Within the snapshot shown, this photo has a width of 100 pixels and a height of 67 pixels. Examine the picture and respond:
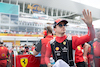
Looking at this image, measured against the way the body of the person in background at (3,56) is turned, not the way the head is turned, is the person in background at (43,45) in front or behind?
behind

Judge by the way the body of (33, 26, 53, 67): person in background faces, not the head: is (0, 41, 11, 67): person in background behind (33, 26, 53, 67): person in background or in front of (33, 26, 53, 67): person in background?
in front

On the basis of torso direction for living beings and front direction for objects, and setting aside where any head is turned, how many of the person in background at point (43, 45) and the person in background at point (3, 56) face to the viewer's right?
0
